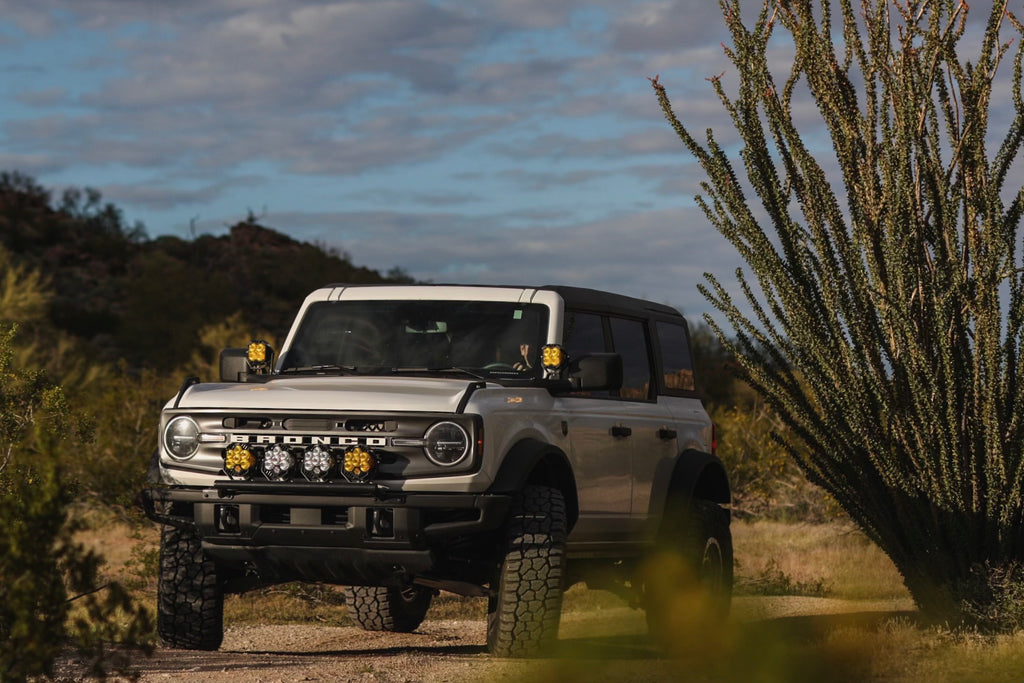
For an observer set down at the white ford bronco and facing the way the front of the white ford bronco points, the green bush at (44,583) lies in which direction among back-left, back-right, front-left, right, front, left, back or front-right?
front

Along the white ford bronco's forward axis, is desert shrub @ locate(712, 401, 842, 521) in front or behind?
behind

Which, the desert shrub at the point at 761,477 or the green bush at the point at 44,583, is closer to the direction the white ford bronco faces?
the green bush

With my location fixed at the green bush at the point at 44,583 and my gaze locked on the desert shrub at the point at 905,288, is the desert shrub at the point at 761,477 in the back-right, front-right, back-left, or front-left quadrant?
front-left
